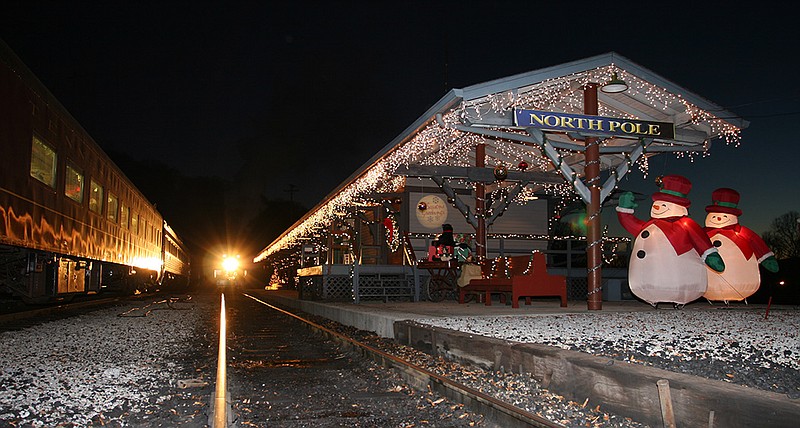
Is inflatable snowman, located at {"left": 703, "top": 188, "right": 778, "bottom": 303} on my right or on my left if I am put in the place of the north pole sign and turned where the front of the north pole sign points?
on my left

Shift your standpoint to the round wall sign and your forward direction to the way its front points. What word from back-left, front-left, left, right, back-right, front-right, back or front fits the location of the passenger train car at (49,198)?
front-right

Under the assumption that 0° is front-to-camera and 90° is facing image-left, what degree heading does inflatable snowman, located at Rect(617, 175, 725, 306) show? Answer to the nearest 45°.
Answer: approximately 45°

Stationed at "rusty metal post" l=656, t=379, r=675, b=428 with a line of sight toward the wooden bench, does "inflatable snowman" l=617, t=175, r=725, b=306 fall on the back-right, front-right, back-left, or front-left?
front-right

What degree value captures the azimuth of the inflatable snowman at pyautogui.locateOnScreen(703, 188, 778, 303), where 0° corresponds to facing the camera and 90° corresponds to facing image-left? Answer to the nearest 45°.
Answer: approximately 45°

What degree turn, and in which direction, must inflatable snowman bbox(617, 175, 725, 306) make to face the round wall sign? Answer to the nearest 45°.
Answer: approximately 90° to its right

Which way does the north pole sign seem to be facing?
toward the camera

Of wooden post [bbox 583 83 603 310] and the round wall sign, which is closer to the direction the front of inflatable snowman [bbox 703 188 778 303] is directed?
the wooden post

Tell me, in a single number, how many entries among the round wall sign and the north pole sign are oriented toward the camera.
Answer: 2

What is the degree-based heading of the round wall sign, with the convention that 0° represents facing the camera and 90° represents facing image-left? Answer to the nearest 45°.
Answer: approximately 0°
